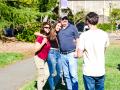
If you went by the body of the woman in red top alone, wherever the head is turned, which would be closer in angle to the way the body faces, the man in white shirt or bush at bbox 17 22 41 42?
the man in white shirt

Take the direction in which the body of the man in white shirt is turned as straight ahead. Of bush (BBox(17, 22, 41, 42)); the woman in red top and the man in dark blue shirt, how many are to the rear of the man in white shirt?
0

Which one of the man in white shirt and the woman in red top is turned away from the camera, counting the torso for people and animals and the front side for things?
the man in white shirt

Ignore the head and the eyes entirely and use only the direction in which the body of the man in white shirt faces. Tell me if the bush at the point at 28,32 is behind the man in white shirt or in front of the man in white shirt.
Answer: in front

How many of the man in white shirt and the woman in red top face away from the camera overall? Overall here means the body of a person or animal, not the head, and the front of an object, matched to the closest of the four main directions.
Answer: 1

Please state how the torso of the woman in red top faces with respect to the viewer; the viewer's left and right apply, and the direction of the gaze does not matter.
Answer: facing the viewer and to the right of the viewer

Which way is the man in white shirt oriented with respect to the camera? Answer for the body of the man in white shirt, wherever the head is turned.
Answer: away from the camera

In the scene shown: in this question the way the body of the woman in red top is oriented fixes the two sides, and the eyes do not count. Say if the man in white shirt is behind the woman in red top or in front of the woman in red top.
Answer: in front

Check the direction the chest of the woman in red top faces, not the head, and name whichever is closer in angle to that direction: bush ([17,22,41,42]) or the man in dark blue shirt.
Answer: the man in dark blue shirt

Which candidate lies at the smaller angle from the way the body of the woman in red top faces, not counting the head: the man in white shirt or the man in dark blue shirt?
the man in white shirt

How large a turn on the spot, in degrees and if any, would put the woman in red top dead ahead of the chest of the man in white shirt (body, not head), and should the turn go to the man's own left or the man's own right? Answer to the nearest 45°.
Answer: approximately 45° to the man's own left
